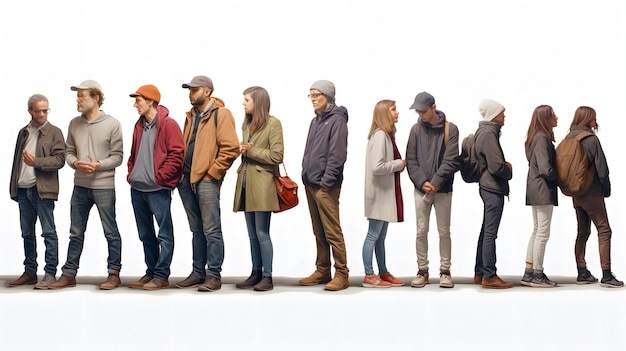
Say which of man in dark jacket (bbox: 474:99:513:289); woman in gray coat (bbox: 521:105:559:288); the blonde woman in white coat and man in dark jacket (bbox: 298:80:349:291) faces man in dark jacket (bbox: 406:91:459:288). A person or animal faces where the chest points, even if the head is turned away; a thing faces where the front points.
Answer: the blonde woman in white coat

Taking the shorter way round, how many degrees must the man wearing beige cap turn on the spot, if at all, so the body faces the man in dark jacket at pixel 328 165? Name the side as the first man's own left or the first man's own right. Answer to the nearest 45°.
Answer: approximately 135° to the first man's own left

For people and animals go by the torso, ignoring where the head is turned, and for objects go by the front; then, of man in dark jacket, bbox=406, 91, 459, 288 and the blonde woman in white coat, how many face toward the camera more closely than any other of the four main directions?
1

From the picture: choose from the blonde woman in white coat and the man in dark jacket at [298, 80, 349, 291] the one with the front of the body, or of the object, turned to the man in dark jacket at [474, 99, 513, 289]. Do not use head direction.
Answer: the blonde woman in white coat

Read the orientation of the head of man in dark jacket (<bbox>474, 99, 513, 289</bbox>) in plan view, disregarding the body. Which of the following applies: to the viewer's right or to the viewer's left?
to the viewer's right

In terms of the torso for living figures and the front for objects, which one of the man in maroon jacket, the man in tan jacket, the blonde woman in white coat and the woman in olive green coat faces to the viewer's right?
the blonde woman in white coat

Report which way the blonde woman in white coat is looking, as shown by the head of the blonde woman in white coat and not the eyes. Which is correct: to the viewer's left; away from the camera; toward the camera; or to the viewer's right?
to the viewer's right

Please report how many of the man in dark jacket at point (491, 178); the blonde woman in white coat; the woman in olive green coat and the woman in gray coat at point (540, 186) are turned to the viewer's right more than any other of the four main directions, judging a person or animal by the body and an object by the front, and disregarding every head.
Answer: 3

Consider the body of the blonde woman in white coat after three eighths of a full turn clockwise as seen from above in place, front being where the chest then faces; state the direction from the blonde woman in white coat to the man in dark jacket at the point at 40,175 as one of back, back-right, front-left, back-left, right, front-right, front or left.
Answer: front-right
